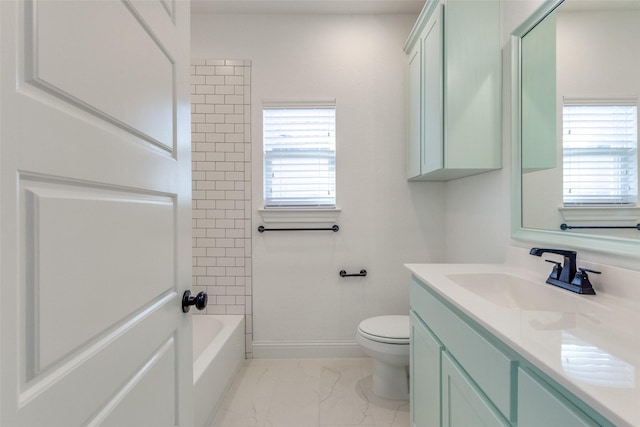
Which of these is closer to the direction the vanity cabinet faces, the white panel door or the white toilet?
the white panel door

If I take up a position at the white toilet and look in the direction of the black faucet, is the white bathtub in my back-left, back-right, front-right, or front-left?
back-right

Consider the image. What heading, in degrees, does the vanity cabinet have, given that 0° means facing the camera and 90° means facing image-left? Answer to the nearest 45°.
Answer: approximately 45°

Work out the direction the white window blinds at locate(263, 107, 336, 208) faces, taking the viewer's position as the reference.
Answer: facing the viewer

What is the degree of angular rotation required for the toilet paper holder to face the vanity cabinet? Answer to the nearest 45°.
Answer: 0° — it already faces it

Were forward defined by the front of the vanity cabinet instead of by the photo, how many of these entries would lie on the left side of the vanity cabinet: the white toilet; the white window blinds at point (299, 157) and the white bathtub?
0

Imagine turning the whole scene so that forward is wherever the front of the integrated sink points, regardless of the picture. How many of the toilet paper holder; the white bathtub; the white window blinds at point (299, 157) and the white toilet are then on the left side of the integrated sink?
0

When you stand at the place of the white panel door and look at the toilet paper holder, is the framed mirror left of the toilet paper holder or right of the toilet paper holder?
right

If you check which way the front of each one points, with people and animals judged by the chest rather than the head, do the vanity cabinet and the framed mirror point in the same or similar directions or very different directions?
same or similar directions

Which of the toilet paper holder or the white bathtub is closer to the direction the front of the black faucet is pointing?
the white bathtub

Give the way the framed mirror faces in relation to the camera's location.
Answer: facing the viewer and to the left of the viewer
